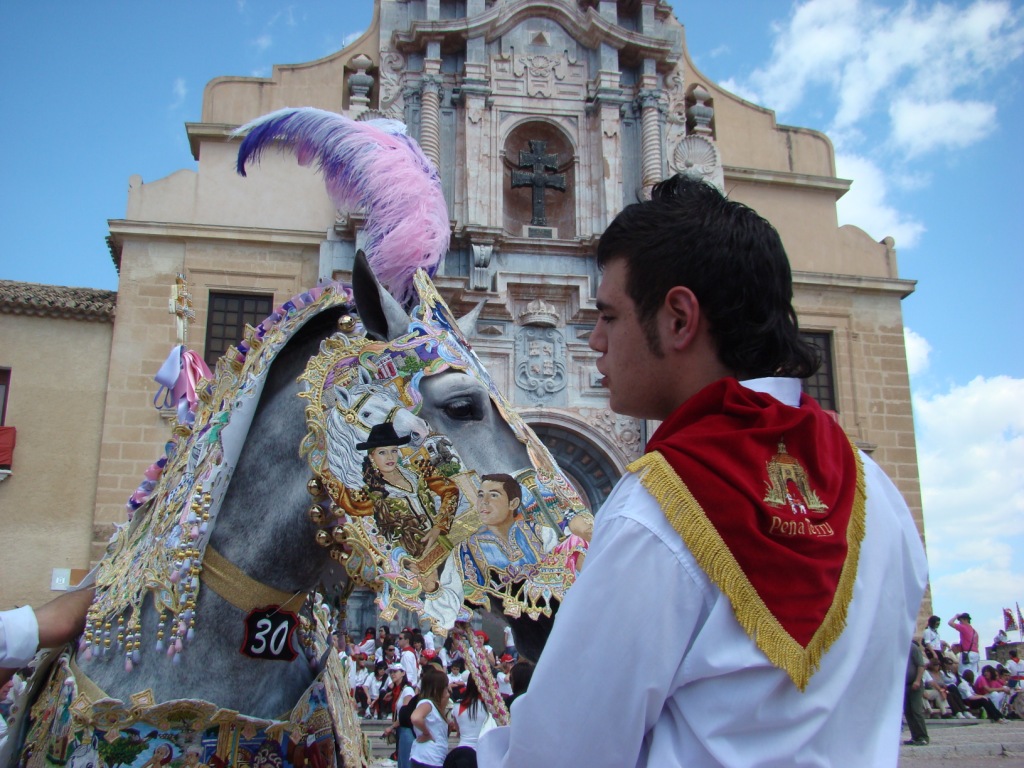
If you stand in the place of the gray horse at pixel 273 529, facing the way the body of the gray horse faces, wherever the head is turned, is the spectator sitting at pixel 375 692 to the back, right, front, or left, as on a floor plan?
left

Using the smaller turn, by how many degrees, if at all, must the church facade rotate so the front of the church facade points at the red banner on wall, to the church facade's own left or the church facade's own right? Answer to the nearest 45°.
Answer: approximately 90° to the church facade's own right

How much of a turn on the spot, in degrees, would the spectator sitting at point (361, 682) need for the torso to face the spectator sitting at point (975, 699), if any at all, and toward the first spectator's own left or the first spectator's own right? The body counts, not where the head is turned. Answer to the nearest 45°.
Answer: approximately 90° to the first spectator's own left

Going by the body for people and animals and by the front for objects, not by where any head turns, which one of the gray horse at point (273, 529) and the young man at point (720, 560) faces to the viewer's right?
the gray horse

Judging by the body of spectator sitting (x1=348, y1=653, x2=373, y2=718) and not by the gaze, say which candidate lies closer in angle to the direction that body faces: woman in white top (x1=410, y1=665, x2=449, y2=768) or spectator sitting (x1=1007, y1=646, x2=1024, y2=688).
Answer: the woman in white top

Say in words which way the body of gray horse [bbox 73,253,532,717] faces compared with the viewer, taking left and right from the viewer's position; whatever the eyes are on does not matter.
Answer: facing to the right of the viewer

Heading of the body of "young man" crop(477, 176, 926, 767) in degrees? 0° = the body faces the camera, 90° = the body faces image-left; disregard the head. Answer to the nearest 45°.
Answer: approximately 135°

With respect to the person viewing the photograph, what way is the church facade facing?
facing the viewer

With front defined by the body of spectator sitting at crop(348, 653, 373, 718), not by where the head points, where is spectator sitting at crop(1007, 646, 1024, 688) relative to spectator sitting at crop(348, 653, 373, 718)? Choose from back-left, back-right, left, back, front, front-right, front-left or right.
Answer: left

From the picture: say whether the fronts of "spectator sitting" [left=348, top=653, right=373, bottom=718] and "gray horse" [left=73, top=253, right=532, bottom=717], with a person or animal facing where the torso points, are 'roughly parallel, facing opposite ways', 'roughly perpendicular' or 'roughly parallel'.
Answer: roughly perpendicular

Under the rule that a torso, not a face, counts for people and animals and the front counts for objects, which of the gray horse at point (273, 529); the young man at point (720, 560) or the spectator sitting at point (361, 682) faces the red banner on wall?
the young man

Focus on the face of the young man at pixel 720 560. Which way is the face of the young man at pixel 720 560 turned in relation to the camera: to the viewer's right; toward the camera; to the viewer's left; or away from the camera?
to the viewer's left

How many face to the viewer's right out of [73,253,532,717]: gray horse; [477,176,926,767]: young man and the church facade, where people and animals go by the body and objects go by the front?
1

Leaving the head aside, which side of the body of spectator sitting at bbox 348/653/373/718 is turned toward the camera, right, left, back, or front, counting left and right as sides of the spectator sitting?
front

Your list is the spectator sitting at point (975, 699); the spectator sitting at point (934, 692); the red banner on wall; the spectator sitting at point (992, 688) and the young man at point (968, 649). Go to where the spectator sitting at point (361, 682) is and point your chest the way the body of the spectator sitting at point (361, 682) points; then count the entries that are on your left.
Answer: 4
